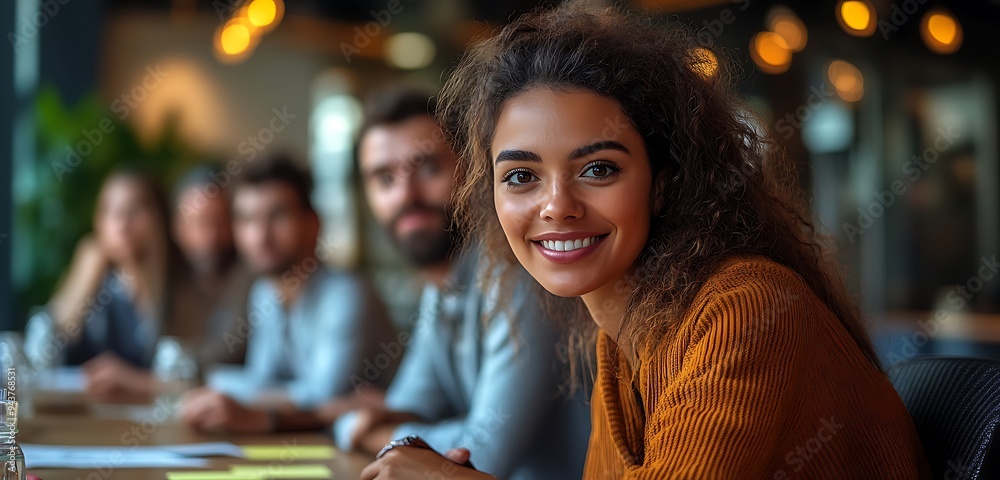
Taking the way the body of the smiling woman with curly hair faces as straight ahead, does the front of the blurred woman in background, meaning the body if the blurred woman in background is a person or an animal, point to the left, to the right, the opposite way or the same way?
to the left

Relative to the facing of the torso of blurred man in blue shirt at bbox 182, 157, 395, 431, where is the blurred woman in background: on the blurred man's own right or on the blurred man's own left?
on the blurred man's own right

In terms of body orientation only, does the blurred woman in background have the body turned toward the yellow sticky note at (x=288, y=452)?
yes

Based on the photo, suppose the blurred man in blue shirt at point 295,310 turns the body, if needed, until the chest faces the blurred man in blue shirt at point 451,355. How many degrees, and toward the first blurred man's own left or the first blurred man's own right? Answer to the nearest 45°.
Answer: approximately 45° to the first blurred man's own left
